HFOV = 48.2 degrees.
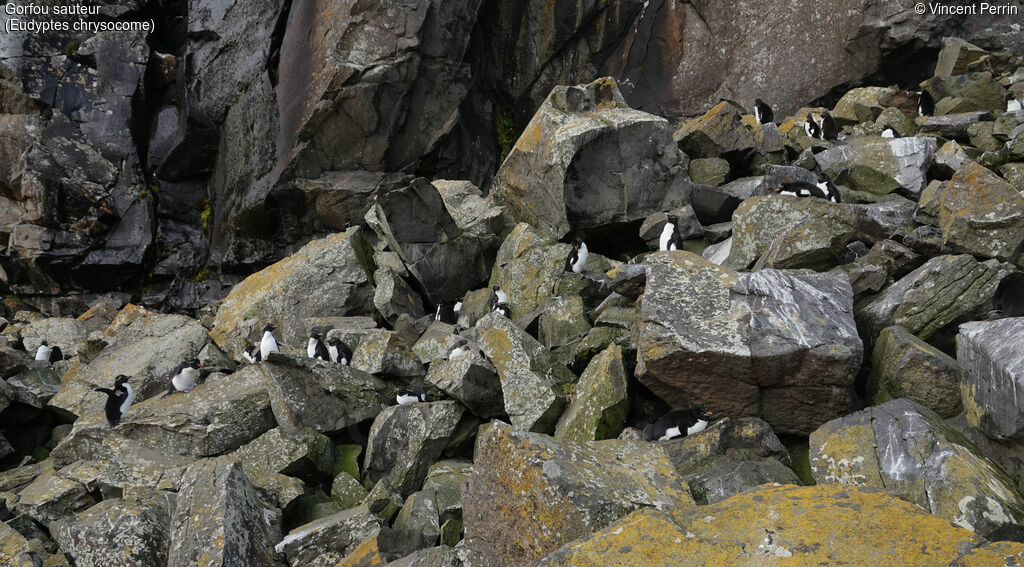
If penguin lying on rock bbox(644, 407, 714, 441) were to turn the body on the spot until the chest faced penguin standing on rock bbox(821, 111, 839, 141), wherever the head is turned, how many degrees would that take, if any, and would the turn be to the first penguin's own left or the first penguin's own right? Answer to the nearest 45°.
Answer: approximately 90° to the first penguin's own left

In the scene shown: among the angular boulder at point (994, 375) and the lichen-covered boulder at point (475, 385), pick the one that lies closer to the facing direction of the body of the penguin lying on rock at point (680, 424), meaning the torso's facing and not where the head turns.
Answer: the angular boulder

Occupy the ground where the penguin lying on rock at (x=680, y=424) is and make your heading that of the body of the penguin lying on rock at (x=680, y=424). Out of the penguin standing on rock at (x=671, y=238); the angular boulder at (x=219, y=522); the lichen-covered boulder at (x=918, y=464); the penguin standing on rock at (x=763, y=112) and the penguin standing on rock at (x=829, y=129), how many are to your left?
3

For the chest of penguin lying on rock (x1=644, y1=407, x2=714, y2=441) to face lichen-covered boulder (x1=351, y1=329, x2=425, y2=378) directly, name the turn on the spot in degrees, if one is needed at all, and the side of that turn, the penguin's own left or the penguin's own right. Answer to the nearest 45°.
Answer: approximately 135° to the penguin's own left

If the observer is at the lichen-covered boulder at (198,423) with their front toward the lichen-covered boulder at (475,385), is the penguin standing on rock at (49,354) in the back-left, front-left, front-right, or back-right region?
back-left

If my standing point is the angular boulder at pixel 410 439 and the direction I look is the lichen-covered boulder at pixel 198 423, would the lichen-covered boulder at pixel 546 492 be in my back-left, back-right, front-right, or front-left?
back-left

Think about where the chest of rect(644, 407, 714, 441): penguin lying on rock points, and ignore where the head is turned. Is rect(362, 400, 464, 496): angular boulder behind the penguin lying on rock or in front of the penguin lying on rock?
behind
